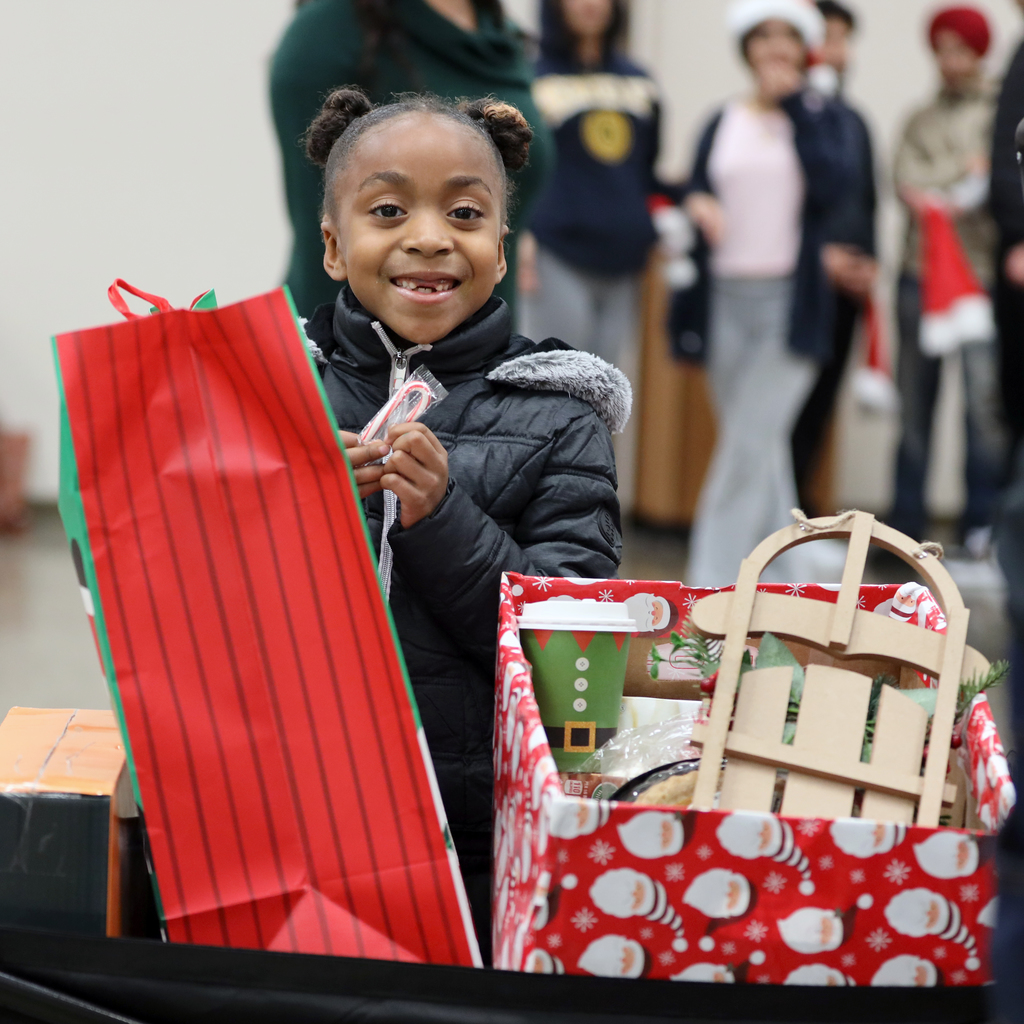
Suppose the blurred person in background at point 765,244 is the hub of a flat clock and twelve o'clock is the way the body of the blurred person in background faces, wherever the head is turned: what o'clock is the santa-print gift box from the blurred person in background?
The santa-print gift box is roughly at 12 o'clock from the blurred person in background.

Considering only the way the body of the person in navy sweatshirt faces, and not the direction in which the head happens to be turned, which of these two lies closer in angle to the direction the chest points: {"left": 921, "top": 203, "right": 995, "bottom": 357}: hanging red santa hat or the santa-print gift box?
the santa-print gift box

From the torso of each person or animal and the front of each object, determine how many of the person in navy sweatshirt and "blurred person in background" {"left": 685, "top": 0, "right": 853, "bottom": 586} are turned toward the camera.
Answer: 2

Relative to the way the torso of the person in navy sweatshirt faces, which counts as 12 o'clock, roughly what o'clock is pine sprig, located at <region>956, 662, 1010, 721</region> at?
The pine sprig is roughly at 12 o'clock from the person in navy sweatshirt.

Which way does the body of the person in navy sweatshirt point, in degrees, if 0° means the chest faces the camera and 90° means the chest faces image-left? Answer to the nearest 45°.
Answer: approximately 0°

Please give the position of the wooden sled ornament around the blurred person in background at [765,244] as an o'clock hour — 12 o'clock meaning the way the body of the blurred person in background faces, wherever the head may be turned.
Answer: The wooden sled ornament is roughly at 12 o'clock from the blurred person in background.

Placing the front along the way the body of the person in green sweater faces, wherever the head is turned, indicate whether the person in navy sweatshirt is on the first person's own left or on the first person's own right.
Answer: on the first person's own left
